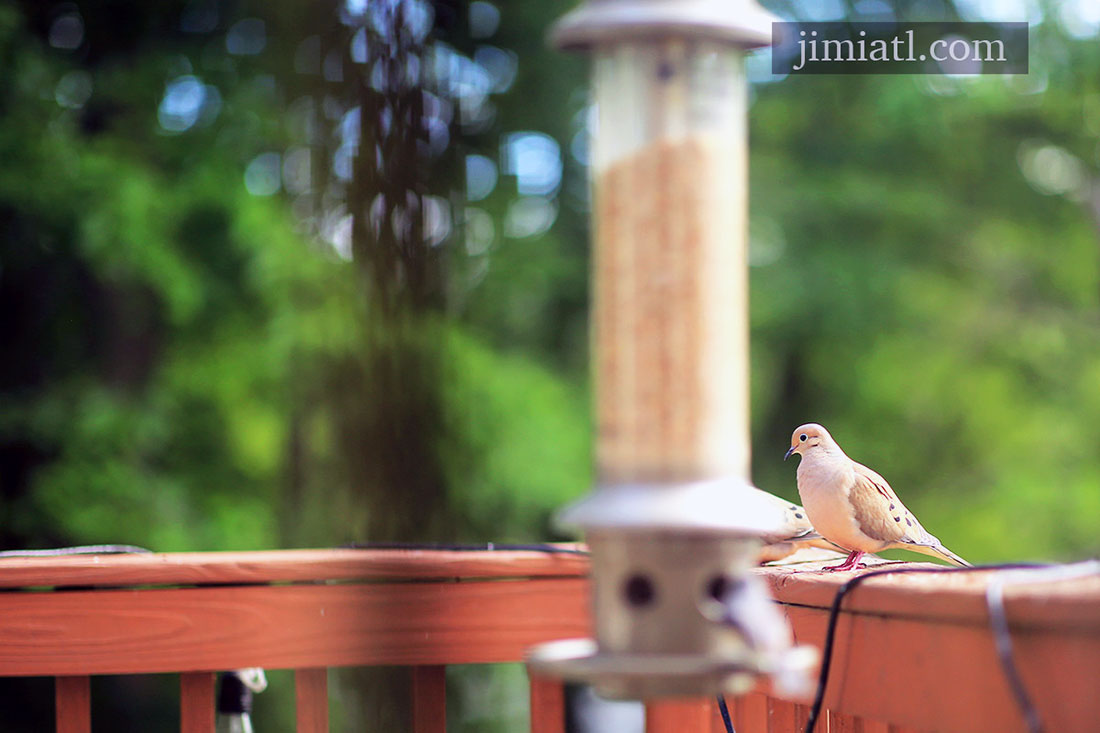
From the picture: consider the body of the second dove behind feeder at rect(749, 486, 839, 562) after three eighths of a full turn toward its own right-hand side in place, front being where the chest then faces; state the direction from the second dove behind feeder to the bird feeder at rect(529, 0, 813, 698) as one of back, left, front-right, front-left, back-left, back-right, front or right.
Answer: back-right

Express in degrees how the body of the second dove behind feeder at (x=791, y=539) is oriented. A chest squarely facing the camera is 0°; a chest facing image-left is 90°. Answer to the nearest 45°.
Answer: approximately 90°

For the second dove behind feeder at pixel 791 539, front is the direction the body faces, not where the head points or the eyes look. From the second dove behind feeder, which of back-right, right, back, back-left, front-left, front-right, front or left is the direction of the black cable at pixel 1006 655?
left
